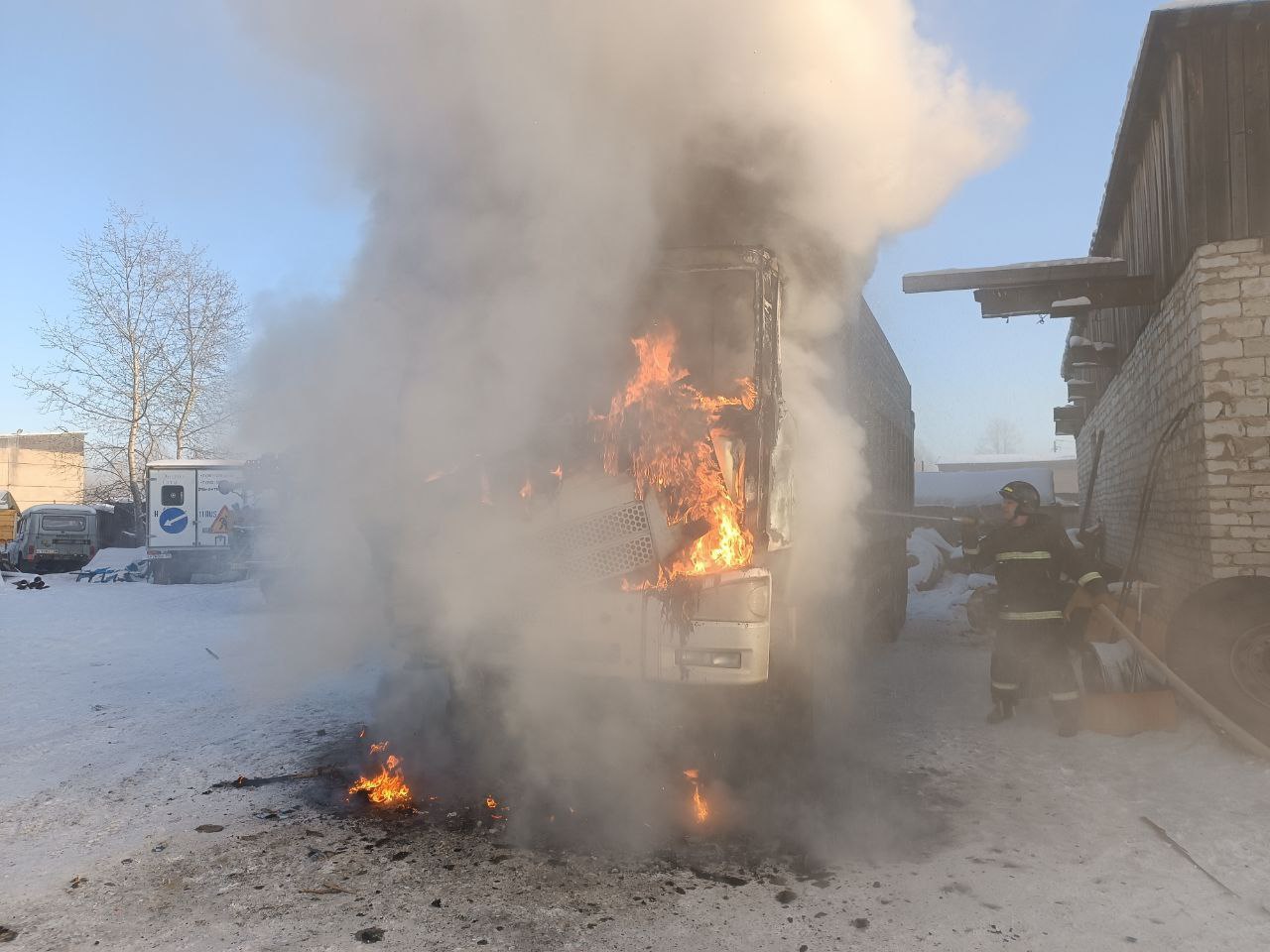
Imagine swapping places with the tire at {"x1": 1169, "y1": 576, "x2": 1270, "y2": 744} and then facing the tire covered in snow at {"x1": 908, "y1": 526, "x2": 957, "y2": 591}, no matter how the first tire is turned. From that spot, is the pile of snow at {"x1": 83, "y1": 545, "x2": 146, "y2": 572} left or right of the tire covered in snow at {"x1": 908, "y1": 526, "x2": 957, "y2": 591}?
left

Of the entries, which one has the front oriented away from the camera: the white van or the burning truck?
the white van

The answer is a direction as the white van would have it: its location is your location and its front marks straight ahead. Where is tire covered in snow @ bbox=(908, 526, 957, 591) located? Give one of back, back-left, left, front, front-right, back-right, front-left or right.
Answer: back-right

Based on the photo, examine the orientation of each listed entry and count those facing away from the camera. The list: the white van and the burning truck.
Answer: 1

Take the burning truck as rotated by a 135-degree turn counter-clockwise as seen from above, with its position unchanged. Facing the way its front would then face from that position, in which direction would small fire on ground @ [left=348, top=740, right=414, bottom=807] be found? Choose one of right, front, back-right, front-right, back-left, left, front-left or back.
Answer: back

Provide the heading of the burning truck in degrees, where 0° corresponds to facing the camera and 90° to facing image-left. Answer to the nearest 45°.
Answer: approximately 45°

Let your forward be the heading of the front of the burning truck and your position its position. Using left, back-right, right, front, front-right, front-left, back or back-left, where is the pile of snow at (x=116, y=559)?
right

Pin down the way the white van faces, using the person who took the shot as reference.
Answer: facing away from the viewer

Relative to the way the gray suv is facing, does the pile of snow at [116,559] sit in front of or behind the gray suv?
behind
